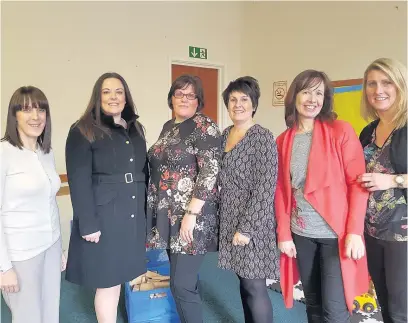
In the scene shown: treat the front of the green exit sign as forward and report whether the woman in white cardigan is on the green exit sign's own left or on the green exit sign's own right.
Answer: on the green exit sign's own right

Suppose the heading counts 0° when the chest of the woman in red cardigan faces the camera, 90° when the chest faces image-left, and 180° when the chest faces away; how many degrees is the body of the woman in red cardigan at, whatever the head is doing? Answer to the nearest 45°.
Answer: approximately 45°

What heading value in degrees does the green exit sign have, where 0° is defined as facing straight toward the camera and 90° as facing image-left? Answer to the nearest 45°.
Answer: approximately 315°

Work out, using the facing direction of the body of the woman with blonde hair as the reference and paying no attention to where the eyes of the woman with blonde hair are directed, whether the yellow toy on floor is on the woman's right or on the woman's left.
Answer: on the woman's right

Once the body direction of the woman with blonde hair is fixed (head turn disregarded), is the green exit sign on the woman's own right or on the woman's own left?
on the woman's own right

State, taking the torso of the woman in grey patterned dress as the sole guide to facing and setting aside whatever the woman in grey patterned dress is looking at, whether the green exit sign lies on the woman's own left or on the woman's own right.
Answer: on the woman's own right

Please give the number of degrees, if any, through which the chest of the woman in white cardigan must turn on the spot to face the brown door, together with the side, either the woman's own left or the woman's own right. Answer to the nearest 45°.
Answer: approximately 90° to the woman's own left

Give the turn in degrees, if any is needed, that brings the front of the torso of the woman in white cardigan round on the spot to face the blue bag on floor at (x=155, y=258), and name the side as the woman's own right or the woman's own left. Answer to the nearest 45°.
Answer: approximately 90° to the woman's own left
